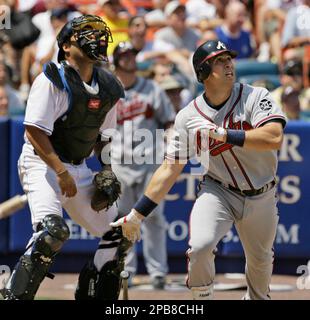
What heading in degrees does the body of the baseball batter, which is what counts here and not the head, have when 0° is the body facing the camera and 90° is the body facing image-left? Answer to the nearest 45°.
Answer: approximately 0°

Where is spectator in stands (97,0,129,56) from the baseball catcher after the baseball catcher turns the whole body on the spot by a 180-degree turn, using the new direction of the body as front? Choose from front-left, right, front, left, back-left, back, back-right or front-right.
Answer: front-right

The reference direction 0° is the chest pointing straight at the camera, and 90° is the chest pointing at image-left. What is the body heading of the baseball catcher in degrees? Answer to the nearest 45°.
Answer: approximately 315°

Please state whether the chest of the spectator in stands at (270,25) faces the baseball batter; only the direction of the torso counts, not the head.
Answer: yes

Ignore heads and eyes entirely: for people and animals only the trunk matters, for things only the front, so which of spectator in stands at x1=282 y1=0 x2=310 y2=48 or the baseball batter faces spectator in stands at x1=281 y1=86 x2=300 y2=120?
spectator in stands at x1=282 y1=0 x2=310 y2=48

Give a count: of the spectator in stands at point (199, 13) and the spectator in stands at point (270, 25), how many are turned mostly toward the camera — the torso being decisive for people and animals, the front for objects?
2

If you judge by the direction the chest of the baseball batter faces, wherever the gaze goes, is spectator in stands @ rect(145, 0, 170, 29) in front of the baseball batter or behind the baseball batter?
behind

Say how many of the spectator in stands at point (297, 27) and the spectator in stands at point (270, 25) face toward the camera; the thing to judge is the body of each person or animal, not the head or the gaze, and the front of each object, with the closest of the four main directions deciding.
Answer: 2
